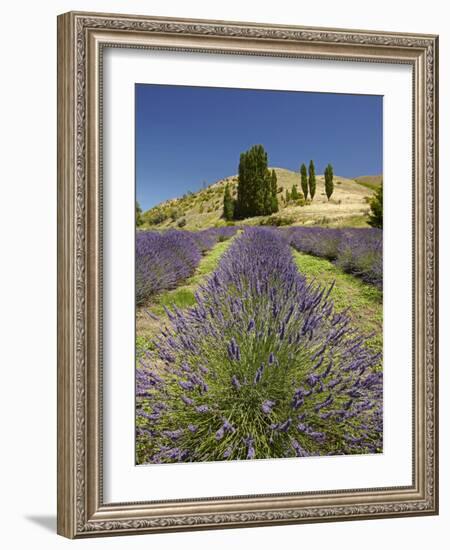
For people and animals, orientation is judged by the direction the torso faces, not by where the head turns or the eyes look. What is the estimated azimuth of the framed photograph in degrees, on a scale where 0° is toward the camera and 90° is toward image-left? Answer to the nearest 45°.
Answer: approximately 315°
